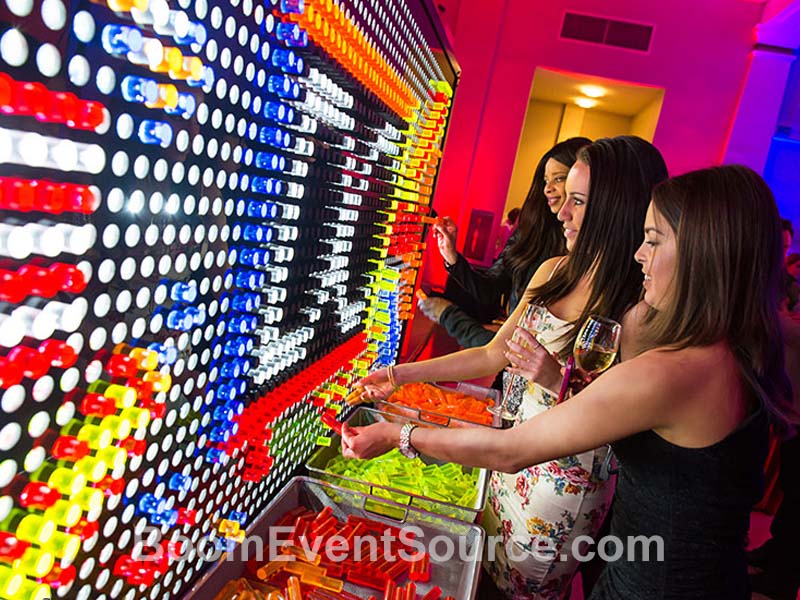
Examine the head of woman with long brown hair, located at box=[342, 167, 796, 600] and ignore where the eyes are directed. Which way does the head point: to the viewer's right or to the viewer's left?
to the viewer's left

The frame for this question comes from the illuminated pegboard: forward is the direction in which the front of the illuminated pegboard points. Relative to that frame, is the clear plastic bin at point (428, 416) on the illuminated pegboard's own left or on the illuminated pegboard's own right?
on the illuminated pegboard's own left

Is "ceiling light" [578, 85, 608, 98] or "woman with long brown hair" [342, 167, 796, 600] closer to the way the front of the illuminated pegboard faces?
the woman with long brown hair

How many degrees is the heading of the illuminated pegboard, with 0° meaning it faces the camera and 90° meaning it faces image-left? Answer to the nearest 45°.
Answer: approximately 315°
